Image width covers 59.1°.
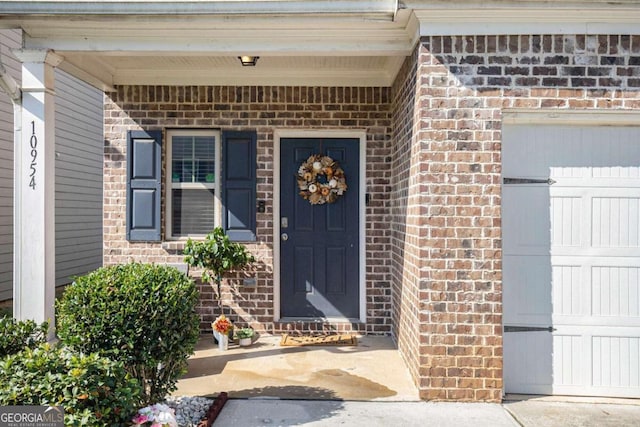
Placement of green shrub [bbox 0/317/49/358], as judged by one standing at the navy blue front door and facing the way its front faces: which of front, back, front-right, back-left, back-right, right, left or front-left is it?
front-right

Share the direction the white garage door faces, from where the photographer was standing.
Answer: facing the viewer

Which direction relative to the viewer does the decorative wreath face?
toward the camera

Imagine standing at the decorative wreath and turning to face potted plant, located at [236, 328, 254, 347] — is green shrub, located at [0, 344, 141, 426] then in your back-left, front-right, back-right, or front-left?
front-left

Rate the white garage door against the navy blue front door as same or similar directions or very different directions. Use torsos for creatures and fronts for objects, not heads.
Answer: same or similar directions

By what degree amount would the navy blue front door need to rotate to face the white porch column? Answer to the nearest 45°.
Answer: approximately 45° to its right

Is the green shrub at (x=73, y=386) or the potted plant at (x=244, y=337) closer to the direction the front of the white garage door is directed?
the green shrub

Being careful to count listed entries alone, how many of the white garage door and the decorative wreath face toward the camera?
2

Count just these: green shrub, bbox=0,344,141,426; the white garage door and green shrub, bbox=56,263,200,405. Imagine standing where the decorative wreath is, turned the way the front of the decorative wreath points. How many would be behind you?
0

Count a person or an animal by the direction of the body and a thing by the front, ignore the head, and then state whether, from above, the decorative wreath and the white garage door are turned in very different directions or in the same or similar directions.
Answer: same or similar directions

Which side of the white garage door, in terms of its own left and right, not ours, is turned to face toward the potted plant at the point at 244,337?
right

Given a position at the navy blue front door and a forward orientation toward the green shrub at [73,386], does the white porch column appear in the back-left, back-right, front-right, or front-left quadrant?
front-right

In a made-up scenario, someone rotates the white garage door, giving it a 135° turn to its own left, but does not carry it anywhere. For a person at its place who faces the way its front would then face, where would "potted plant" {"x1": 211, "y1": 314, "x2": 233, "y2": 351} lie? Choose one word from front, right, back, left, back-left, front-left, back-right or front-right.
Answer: back-left

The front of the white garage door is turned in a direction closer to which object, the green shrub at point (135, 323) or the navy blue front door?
the green shrub

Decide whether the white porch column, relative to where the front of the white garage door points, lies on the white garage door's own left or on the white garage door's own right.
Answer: on the white garage door's own right

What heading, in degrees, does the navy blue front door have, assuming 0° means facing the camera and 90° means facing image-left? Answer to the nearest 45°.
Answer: approximately 0°
